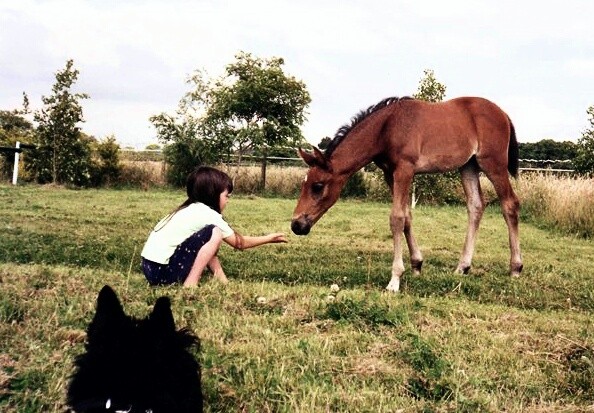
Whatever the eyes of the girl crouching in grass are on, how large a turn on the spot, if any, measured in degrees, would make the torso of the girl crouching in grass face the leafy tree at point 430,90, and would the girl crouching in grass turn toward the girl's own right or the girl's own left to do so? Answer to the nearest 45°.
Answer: approximately 45° to the girl's own left

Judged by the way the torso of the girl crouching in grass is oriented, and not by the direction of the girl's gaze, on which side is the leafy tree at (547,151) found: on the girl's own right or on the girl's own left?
on the girl's own left

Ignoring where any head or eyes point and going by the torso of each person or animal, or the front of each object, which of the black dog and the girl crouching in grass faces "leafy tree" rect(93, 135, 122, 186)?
the black dog

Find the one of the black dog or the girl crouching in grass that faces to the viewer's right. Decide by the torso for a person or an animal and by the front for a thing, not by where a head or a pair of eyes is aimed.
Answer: the girl crouching in grass

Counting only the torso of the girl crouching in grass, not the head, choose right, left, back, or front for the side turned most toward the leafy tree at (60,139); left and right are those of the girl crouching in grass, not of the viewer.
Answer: left

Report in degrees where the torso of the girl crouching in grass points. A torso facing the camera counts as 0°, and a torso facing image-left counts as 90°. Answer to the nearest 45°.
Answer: approximately 270°

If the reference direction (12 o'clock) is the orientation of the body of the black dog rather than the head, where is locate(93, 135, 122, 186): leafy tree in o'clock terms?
The leafy tree is roughly at 12 o'clock from the black dog.

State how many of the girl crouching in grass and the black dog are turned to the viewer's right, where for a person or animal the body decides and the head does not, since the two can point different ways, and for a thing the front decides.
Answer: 1

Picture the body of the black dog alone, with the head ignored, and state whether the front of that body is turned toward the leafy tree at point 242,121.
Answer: yes

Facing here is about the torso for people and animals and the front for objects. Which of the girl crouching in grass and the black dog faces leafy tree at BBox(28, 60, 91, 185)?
the black dog

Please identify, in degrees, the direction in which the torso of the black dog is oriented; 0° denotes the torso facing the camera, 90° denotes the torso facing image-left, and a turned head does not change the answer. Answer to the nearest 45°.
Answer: approximately 180°

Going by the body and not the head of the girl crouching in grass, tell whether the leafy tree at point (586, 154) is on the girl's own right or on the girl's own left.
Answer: on the girl's own left

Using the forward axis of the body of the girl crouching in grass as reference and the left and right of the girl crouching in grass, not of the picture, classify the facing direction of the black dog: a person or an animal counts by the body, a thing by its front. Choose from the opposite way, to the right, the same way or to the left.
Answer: to the left
